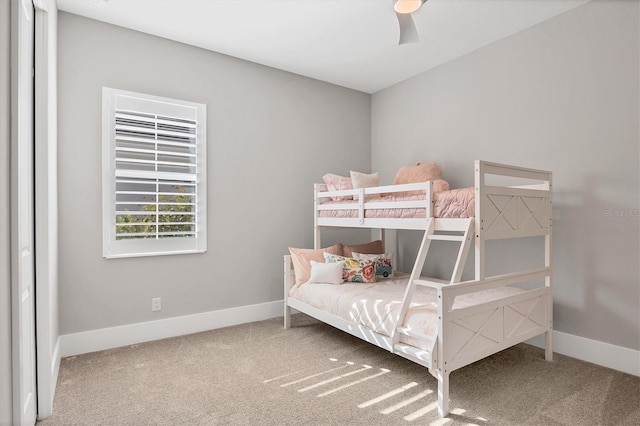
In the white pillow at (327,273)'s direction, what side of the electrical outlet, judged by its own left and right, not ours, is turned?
left

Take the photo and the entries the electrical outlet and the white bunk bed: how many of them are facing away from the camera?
0

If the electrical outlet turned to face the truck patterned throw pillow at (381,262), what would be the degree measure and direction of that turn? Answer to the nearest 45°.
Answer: approximately 90° to its left

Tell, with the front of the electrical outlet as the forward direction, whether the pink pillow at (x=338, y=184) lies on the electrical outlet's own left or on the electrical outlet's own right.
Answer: on the electrical outlet's own left

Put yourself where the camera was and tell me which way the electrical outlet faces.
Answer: facing the viewer

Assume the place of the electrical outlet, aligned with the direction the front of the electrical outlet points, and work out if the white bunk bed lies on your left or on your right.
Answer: on your left
